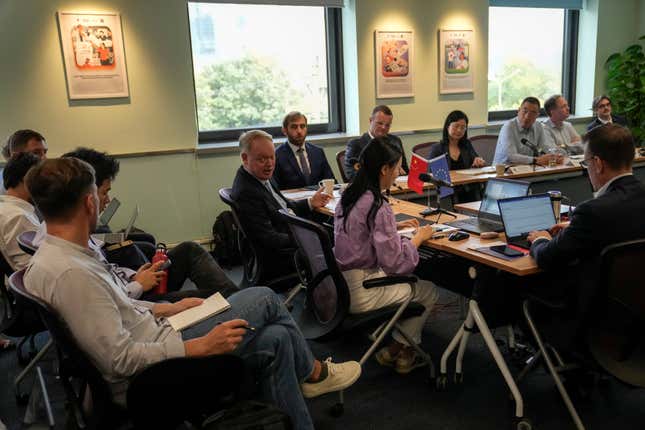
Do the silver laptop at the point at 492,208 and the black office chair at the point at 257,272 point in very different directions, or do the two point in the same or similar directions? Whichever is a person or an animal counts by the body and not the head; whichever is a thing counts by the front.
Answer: very different directions

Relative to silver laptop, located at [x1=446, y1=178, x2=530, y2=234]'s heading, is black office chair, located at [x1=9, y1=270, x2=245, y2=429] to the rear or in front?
in front

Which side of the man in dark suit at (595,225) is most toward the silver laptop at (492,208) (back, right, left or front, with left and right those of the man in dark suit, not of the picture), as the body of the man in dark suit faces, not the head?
front

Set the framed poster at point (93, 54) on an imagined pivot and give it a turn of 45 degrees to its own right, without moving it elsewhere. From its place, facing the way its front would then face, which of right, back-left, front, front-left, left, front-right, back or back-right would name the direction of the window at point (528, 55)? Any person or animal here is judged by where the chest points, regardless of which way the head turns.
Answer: back-left

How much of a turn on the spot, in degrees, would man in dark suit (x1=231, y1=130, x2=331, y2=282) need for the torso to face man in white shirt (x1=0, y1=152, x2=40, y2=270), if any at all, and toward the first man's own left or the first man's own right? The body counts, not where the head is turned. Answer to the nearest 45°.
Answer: approximately 135° to the first man's own right

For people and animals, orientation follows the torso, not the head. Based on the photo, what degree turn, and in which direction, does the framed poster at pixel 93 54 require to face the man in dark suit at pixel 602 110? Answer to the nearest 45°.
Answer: approximately 90° to its left

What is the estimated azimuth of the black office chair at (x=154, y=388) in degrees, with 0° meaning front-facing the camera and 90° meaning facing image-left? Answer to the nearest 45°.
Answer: approximately 270°

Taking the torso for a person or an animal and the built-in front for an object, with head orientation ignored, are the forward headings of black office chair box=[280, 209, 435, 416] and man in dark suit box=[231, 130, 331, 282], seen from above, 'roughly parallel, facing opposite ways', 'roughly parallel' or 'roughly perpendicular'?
roughly perpendicular

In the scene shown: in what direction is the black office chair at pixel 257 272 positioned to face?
to the viewer's right

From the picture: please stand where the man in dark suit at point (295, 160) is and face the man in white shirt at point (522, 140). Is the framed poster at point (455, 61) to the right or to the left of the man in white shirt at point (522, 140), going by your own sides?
left

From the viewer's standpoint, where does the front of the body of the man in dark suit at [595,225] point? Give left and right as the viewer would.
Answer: facing away from the viewer and to the left of the viewer

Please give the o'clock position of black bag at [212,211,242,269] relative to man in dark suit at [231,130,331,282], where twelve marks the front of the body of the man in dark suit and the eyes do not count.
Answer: The black bag is roughly at 7 o'clock from the man in dark suit.

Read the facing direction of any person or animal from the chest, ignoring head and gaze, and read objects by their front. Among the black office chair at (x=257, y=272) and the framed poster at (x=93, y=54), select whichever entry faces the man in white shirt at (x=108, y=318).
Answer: the framed poster

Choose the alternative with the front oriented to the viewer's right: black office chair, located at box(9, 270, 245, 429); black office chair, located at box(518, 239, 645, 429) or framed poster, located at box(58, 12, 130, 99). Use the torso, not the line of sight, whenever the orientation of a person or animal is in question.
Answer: black office chair, located at box(9, 270, 245, 429)

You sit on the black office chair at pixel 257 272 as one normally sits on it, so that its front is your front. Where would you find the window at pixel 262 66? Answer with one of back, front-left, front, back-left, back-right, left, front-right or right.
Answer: left
